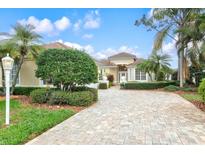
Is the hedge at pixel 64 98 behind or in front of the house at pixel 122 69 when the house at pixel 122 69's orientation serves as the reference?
in front

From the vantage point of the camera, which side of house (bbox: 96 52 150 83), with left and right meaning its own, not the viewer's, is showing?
front

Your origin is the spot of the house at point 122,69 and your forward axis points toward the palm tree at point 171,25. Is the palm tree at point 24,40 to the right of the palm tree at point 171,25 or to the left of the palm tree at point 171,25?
right

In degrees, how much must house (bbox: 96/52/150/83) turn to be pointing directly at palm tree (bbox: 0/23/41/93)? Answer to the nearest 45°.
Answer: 0° — it already faces it

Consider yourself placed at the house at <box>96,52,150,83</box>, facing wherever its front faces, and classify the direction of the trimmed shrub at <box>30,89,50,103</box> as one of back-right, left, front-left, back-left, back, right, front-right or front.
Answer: front

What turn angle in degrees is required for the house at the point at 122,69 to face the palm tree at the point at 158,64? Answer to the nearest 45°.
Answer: approximately 45° to its left

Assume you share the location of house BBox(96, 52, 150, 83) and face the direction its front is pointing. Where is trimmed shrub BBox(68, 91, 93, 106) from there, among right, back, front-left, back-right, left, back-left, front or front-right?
front

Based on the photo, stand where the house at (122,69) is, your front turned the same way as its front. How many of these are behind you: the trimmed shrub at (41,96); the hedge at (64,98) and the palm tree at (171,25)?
0

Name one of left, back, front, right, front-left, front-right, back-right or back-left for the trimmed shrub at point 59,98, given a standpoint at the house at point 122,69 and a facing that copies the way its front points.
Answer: front
